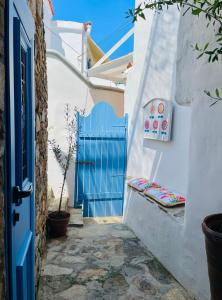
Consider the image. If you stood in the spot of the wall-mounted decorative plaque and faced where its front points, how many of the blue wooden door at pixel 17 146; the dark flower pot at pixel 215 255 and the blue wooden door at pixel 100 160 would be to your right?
1

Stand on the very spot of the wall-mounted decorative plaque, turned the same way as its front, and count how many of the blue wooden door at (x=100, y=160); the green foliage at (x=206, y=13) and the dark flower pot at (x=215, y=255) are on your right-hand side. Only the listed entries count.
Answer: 1

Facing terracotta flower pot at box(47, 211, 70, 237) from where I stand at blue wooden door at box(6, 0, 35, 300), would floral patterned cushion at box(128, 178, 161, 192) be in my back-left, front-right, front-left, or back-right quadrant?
front-right

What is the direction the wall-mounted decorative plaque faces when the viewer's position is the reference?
facing the viewer and to the left of the viewer

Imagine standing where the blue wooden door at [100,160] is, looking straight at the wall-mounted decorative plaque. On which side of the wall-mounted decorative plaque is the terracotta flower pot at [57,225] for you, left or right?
right

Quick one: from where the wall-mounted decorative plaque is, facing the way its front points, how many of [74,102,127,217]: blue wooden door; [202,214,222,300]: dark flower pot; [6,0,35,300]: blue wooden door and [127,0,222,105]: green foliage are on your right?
1

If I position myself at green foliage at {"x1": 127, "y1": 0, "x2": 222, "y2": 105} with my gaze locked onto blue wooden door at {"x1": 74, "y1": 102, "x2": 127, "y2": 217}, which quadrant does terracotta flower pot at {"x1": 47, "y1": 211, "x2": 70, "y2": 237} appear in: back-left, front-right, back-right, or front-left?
front-left

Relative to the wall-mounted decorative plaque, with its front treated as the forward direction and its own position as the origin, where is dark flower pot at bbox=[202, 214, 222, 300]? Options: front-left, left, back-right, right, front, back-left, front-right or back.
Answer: front-left

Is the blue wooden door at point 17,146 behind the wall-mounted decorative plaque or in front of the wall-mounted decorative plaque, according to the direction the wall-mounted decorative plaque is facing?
in front

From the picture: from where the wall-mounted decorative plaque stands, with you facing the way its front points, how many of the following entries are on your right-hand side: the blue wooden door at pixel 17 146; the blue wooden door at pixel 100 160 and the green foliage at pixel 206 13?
1

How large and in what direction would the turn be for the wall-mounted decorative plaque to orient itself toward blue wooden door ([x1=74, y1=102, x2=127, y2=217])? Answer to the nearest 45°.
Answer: approximately 90° to its right

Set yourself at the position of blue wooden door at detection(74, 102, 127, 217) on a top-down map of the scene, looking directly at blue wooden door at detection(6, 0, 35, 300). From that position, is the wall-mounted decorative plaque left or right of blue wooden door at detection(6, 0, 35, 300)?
left
